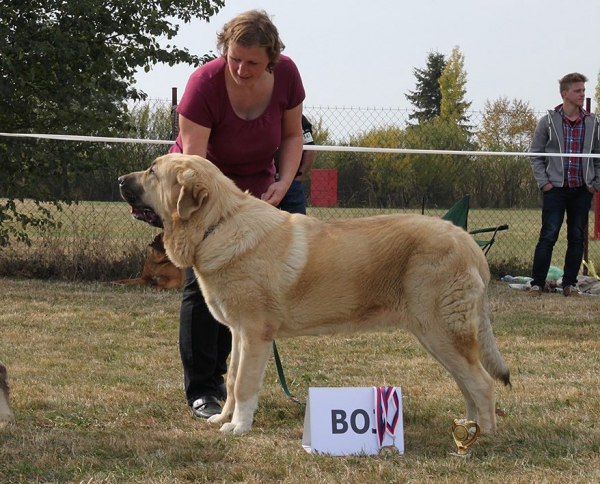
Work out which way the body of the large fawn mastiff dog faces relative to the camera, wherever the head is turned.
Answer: to the viewer's left

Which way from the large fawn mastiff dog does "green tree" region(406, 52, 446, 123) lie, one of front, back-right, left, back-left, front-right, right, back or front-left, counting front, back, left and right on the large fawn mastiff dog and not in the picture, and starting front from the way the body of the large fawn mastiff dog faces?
right

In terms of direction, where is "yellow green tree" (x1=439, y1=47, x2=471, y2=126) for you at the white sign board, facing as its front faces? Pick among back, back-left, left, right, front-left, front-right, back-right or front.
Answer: back

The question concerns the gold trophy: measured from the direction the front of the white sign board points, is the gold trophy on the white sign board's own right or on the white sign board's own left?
on the white sign board's own left

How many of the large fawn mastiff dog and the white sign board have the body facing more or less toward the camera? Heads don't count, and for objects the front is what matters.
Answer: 1

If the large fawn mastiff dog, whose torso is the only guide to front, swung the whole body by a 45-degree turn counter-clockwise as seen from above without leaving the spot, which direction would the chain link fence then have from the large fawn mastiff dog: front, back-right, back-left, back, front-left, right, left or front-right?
back-right

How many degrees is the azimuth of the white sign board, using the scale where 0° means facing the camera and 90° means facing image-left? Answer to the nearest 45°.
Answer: approximately 0°

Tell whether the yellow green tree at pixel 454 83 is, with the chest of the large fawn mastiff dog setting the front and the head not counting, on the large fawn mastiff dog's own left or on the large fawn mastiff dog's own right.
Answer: on the large fawn mastiff dog's own right

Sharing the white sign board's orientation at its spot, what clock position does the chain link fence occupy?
The chain link fence is roughly at 6 o'clock from the white sign board.

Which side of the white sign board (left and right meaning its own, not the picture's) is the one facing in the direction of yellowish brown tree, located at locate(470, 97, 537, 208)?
back

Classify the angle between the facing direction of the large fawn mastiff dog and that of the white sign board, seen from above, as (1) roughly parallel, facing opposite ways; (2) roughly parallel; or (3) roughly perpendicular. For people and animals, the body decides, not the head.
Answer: roughly perpendicular

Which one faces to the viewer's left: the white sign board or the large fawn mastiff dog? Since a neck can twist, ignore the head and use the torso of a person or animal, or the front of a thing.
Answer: the large fawn mastiff dog

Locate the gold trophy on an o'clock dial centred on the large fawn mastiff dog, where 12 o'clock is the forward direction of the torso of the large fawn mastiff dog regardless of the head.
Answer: The gold trophy is roughly at 7 o'clock from the large fawn mastiff dog.

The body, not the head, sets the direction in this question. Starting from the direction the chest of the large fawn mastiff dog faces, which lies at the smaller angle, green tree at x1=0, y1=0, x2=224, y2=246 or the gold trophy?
the green tree

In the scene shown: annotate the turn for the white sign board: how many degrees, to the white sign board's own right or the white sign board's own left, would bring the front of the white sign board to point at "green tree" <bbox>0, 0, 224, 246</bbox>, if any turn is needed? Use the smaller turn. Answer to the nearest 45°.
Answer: approximately 135° to the white sign board's own right
